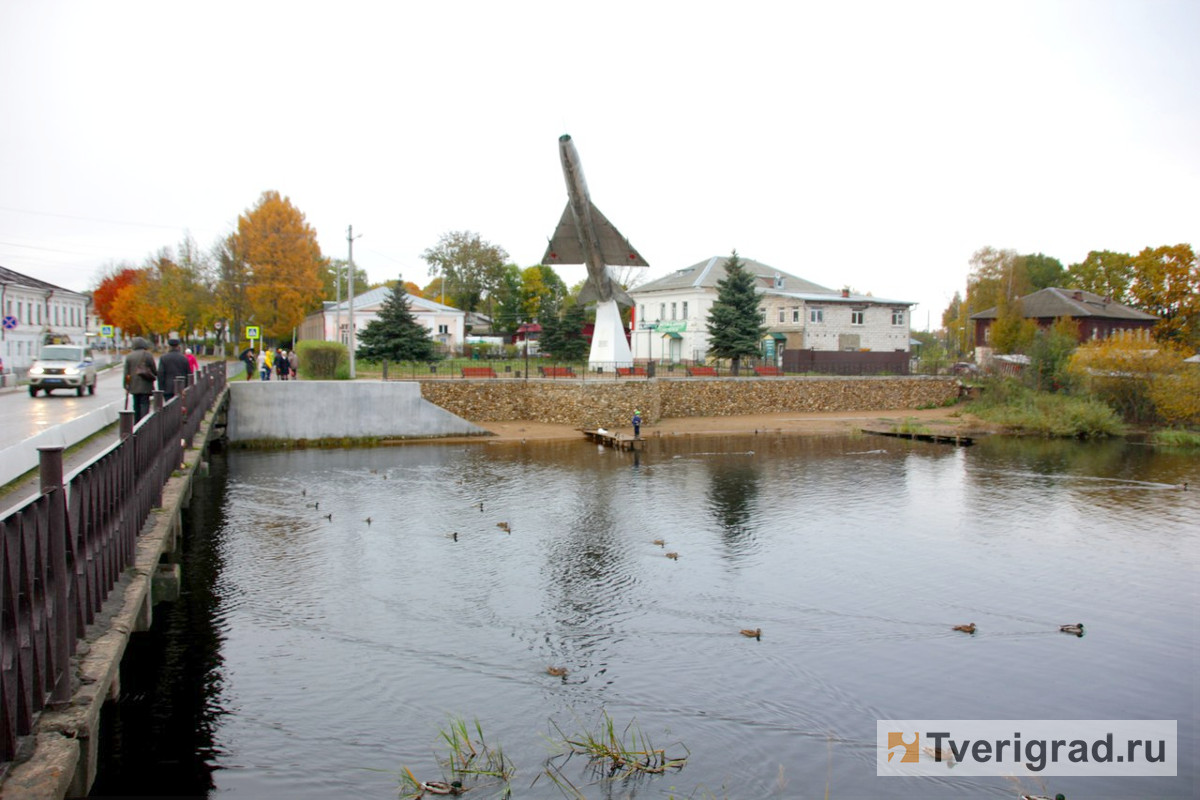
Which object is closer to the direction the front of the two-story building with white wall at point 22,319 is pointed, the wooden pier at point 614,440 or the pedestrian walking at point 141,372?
the wooden pier

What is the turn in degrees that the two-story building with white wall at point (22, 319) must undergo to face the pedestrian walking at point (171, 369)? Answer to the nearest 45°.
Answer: approximately 45° to its right

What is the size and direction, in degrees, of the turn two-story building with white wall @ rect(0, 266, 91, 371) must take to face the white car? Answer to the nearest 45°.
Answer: approximately 45° to its right

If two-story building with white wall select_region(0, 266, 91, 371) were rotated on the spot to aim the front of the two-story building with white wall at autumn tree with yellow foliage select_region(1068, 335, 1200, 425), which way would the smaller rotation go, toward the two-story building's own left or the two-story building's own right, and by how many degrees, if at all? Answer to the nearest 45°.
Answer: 0° — it already faces it

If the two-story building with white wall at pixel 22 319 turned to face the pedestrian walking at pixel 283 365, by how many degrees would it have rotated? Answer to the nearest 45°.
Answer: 0° — it already faces them

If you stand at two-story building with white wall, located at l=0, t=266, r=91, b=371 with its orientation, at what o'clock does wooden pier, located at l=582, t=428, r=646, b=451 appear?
The wooden pier is roughly at 12 o'clock from the two-story building with white wall.

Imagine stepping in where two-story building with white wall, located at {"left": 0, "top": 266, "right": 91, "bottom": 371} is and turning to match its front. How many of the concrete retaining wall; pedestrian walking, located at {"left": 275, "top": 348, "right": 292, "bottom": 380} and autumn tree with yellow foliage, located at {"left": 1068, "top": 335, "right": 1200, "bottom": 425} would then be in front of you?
3

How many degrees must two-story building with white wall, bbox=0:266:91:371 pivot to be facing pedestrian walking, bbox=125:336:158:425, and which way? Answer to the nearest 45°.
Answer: approximately 45° to its right

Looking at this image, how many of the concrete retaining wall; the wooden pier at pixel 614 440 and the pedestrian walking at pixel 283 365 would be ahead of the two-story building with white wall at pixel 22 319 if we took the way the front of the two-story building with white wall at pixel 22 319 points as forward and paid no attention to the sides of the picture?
3

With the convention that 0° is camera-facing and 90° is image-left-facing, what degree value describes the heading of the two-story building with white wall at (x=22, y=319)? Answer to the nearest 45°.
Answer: approximately 315°
